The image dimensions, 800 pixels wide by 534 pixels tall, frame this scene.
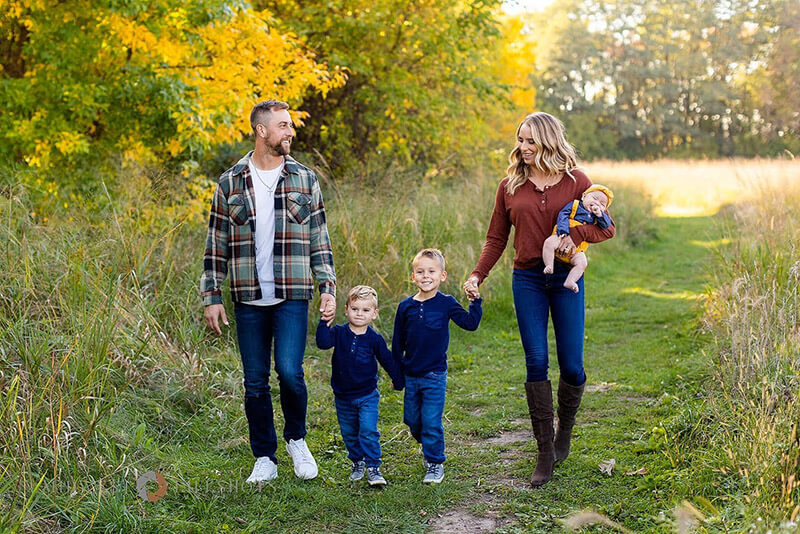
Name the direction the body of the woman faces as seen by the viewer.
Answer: toward the camera

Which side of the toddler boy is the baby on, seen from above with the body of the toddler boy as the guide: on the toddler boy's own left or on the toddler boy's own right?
on the toddler boy's own left

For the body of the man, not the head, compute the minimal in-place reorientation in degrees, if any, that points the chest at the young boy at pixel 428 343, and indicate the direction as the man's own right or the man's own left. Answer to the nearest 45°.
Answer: approximately 90° to the man's own left

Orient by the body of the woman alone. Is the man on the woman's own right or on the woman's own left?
on the woman's own right

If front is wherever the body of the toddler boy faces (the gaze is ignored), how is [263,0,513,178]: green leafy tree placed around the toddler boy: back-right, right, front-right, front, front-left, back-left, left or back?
back

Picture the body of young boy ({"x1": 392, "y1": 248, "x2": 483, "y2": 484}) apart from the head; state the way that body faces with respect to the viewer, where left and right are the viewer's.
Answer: facing the viewer

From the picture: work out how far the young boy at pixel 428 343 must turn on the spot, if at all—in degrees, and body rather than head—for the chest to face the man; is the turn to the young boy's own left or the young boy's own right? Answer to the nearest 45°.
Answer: approximately 90° to the young boy's own right

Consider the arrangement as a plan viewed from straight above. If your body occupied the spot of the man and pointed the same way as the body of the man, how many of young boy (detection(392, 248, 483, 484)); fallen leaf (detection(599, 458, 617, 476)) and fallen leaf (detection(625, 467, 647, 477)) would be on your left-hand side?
3

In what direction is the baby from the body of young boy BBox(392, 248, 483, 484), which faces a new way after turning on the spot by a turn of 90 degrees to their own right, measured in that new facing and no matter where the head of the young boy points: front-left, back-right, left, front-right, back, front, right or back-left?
back

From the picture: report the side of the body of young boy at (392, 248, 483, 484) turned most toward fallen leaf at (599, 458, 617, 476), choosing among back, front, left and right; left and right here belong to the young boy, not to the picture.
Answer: left

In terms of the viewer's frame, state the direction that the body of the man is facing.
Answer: toward the camera

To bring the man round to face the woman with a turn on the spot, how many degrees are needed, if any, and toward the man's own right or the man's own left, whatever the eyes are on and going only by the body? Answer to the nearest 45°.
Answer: approximately 90° to the man's own left
